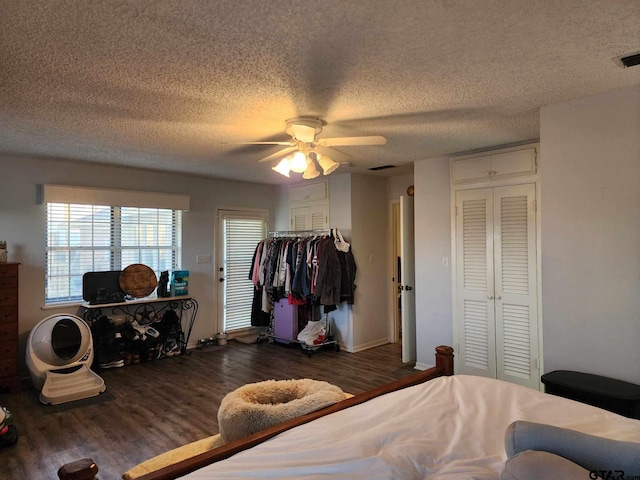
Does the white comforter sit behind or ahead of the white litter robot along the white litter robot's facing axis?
ahead

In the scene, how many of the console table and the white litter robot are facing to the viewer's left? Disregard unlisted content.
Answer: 0

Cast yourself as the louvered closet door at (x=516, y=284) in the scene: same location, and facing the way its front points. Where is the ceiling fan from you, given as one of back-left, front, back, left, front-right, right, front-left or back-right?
front

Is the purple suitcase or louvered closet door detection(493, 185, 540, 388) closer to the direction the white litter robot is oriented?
the louvered closet door

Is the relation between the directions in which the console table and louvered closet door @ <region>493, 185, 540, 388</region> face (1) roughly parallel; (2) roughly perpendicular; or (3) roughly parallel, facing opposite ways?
roughly perpendicular

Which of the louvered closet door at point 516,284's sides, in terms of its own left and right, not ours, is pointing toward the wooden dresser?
front

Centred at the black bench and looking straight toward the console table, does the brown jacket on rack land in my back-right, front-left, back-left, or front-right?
front-right

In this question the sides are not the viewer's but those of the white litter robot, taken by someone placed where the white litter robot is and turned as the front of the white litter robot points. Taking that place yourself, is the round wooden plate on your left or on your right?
on your left

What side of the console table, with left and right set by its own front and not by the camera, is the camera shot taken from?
front

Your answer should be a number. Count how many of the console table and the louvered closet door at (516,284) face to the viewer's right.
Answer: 0

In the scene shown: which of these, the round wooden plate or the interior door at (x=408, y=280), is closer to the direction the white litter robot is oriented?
the interior door

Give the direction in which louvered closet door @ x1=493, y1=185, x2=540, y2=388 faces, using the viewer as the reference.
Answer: facing the viewer and to the left of the viewer

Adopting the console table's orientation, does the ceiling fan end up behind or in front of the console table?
in front

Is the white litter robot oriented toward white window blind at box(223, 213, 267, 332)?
no

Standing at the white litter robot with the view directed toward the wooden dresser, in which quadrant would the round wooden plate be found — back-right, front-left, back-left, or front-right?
back-right

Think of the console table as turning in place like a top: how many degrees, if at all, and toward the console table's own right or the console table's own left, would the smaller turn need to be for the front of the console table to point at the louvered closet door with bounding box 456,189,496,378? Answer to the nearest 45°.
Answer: approximately 45° to the console table's own left

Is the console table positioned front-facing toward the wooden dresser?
no
